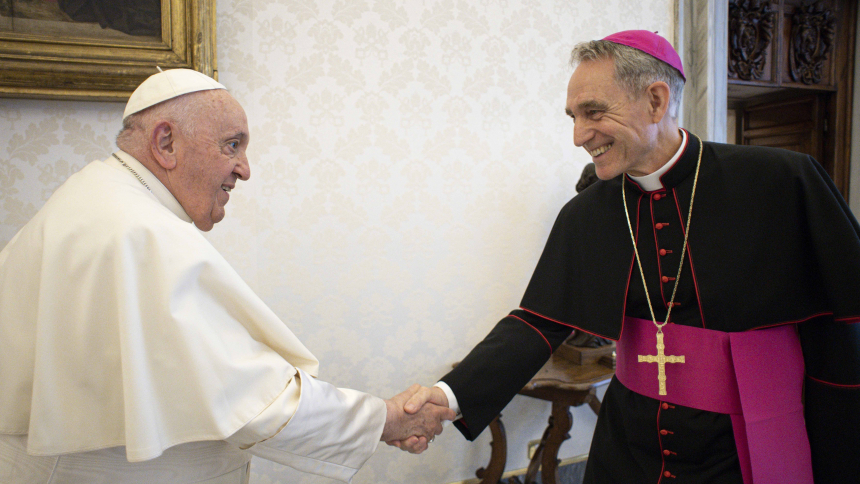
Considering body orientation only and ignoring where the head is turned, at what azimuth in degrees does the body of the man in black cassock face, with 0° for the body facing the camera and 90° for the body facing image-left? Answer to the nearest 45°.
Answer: approximately 45°

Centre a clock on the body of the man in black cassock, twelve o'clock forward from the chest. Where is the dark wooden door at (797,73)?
The dark wooden door is roughly at 5 o'clock from the man in black cassock.

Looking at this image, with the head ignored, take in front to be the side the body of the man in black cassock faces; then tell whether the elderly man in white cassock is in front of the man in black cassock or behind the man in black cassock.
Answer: in front

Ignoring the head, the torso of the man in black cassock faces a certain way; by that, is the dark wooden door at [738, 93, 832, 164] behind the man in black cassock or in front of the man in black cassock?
behind

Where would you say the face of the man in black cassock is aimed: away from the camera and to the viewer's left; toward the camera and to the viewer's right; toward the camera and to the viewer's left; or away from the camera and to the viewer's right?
toward the camera and to the viewer's left

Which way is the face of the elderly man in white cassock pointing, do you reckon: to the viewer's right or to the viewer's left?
to the viewer's right

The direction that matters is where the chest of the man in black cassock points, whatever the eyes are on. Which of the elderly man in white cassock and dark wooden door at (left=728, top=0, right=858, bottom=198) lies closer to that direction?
the elderly man in white cassock
